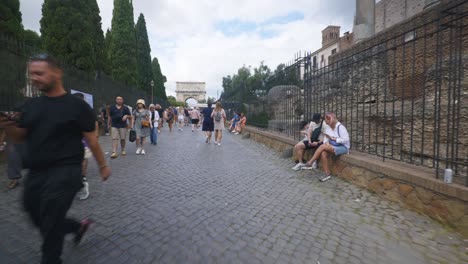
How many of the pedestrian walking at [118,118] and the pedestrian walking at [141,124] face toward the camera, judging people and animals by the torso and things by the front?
2

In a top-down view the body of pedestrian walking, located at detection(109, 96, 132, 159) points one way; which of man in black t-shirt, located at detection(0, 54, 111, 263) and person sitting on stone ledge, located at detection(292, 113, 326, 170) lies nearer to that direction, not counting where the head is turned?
the man in black t-shirt

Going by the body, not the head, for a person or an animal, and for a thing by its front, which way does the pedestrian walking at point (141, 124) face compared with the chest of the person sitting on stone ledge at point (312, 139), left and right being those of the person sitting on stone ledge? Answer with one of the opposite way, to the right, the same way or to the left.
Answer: to the left

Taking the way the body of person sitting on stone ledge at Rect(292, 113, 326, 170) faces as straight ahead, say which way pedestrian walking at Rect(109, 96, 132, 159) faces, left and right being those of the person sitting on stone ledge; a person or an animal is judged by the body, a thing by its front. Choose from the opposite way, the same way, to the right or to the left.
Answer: to the left

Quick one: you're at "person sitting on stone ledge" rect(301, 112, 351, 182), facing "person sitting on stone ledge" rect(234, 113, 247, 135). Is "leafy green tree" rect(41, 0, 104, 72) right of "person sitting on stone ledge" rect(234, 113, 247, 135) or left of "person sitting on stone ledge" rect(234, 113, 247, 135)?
left

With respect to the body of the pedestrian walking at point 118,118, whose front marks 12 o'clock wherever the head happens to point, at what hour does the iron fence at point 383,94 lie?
The iron fence is roughly at 10 o'clock from the pedestrian walking.

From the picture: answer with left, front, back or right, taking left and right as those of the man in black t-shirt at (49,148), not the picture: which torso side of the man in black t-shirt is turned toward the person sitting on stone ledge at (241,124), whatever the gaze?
back

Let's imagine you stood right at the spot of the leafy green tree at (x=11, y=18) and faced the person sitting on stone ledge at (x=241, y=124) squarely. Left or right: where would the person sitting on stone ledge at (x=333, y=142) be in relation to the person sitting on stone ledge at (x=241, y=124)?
right

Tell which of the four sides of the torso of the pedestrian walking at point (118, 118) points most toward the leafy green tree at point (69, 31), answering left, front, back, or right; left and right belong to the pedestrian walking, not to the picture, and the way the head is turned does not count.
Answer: back

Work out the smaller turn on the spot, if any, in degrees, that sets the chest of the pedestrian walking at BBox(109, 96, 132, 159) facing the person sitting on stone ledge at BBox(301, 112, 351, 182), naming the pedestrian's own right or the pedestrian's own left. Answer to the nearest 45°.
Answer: approximately 45° to the pedestrian's own left

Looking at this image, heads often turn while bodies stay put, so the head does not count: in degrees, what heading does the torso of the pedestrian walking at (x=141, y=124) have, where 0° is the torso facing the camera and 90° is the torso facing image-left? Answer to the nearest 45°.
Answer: approximately 0°
